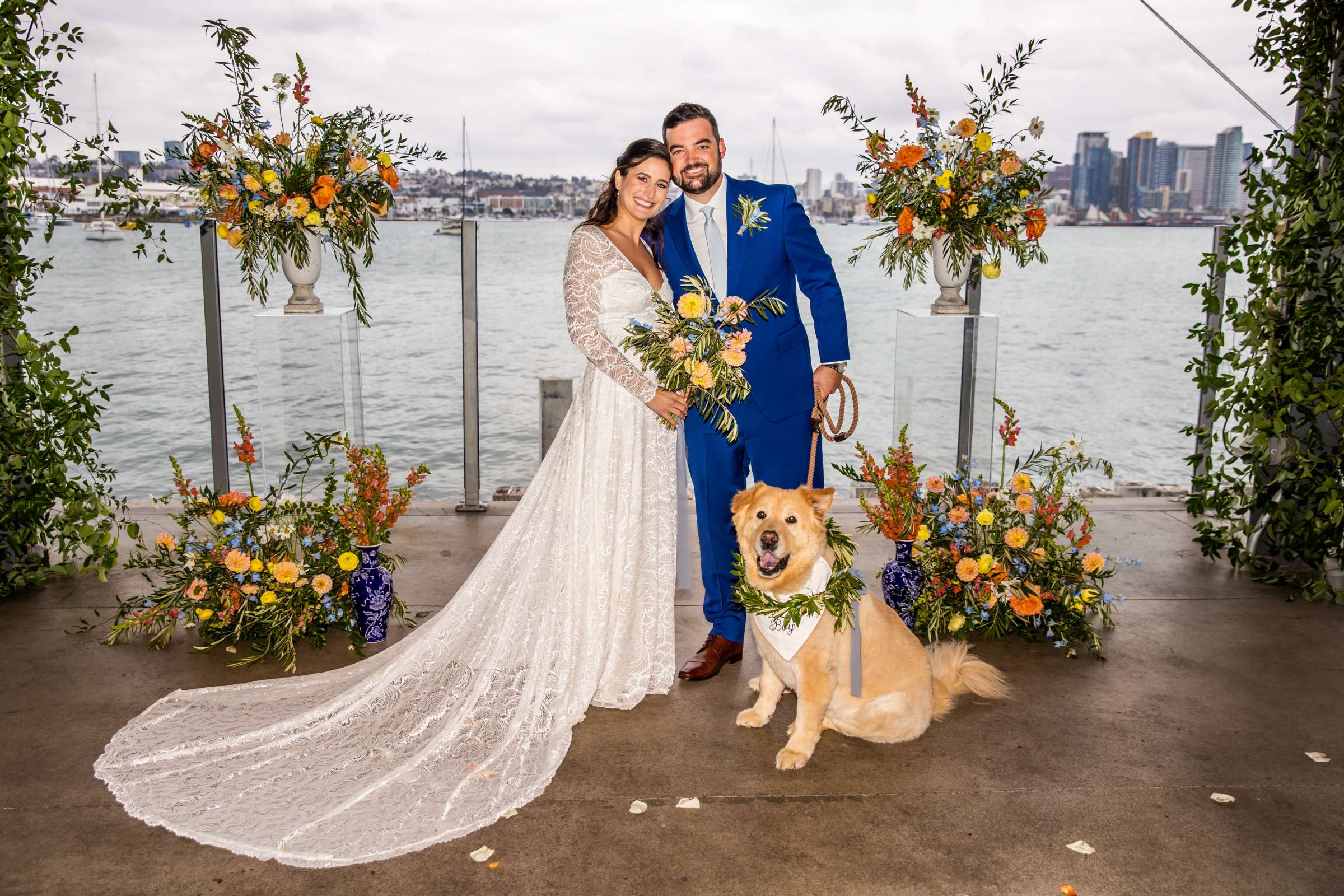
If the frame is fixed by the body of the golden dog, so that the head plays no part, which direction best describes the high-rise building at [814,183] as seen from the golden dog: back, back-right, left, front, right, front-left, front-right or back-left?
back-right

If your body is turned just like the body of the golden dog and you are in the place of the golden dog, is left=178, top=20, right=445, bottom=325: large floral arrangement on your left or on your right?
on your right

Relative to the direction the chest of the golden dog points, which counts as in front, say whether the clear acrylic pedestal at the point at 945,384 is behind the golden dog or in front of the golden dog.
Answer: behind

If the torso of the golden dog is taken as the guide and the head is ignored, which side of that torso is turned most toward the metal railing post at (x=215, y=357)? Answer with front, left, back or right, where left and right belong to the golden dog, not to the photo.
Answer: right

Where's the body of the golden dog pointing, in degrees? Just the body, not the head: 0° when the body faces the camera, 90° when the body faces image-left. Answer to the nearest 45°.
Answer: approximately 45°

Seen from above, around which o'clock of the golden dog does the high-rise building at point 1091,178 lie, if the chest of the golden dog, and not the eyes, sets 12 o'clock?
The high-rise building is roughly at 5 o'clock from the golden dog.

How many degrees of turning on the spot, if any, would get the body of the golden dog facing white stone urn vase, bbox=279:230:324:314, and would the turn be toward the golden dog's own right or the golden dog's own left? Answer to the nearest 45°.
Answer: approximately 90° to the golden dog's own right

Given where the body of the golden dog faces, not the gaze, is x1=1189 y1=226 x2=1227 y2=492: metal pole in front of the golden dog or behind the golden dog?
behind

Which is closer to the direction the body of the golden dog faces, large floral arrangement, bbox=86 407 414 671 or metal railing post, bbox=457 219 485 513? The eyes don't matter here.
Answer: the large floral arrangement
